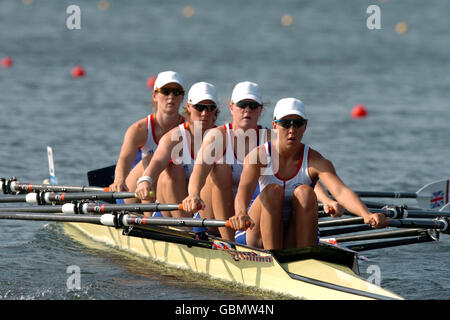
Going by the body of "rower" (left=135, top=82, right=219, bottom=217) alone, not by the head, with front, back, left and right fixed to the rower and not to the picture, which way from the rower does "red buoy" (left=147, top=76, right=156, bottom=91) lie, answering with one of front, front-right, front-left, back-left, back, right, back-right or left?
back-left

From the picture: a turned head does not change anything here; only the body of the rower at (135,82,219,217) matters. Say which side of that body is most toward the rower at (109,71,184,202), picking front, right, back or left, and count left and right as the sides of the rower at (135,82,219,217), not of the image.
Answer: back

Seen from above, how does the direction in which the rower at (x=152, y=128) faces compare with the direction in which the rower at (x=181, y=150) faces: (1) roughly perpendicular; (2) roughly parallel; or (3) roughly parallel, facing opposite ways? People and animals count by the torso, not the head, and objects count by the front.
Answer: roughly parallel

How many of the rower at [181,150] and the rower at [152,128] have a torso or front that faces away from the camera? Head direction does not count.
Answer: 0

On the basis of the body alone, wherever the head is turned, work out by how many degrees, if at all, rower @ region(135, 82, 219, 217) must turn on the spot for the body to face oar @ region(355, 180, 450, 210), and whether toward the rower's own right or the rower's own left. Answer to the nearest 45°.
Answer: approximately 90° to the rower's own left

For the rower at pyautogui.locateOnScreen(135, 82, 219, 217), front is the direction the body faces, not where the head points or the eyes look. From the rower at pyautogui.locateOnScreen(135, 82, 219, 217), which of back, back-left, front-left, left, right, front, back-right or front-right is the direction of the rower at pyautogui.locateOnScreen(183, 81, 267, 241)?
front

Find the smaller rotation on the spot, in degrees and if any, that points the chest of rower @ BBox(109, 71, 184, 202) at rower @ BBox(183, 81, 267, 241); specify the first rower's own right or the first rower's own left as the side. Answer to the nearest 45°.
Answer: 0° — they already face them

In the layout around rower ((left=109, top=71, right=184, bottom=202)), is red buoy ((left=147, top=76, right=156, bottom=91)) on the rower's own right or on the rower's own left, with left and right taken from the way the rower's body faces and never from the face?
on the rower's own left

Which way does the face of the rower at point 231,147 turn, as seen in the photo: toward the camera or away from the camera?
toward the camera

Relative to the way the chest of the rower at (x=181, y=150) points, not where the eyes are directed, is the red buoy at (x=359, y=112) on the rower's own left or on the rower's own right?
on the rower's own left

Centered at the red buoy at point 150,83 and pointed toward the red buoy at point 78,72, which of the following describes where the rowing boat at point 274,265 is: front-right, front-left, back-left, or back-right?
back-left

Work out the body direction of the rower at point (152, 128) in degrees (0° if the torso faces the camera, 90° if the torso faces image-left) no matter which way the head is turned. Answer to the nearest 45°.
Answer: approximately 315°
